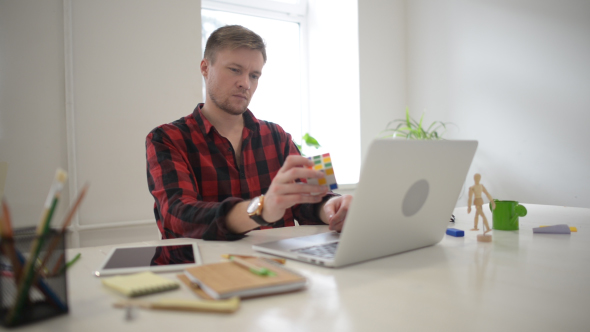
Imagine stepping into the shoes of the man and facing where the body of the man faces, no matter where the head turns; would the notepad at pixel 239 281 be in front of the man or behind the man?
in front

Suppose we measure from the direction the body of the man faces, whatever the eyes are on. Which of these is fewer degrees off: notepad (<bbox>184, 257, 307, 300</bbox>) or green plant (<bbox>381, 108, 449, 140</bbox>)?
the notepad

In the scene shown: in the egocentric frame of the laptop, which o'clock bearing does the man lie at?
The man is roughly at 12 o'clock from the laptop.

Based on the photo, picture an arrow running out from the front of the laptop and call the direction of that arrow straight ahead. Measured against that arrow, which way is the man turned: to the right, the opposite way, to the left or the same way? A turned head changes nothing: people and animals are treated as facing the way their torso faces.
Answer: the opposite way

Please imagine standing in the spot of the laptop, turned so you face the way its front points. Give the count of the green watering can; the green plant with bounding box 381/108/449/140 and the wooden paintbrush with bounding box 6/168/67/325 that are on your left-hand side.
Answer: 1

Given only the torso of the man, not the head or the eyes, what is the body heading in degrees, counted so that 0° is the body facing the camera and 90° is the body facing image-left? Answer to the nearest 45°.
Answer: approximately 315°

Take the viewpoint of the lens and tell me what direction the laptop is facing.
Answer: facing away from the viewer and to the left of the viewer

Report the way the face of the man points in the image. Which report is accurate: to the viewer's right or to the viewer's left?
to the viewer's right

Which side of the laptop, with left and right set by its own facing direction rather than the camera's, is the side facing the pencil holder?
left

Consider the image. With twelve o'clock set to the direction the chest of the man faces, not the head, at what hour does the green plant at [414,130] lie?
The green plant is roughly at 9 o'clock from the man.

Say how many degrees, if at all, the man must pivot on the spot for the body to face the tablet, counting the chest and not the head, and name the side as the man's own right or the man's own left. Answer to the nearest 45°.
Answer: approximately 45° to the man's own right
